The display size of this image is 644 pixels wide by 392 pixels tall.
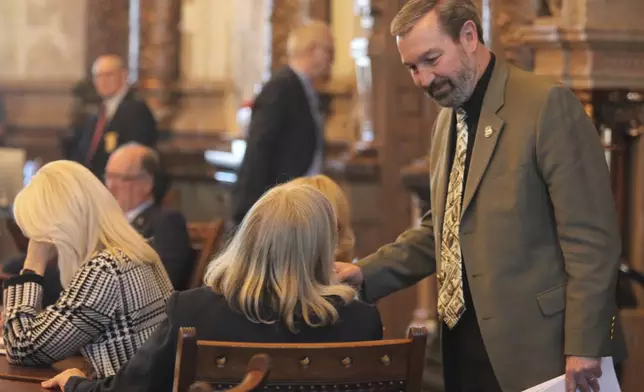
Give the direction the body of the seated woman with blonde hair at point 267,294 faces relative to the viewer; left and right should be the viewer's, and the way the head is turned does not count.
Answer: facing away from the viewer

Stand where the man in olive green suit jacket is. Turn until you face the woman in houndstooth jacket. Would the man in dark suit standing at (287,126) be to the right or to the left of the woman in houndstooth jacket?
right

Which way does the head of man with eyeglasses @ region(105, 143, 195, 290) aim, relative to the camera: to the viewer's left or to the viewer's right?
to the viewer's left

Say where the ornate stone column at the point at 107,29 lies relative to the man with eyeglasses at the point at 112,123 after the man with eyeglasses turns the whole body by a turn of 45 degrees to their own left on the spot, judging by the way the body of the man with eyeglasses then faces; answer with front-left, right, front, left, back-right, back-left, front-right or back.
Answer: back

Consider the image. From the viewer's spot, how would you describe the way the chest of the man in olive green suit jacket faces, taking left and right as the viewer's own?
facing the viewer and to the left of the viewer

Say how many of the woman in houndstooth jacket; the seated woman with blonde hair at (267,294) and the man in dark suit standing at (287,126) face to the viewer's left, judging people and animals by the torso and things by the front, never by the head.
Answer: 1

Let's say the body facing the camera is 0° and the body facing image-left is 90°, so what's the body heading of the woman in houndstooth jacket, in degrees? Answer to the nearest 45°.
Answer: approximately 90°

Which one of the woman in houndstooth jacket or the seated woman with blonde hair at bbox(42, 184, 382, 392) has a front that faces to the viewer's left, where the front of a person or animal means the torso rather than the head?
the woman in houndstooth jacket

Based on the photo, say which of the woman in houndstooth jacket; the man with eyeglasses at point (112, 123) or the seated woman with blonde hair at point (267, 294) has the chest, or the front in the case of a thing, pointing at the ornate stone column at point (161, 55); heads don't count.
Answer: the seated woman with blonde hair

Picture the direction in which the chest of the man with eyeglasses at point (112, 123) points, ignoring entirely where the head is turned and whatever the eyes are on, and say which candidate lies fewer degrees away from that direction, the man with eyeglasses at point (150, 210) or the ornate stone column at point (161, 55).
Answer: the man with eyeglasses

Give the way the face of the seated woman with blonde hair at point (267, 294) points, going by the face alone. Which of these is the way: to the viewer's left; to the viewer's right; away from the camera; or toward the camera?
away from the camera
